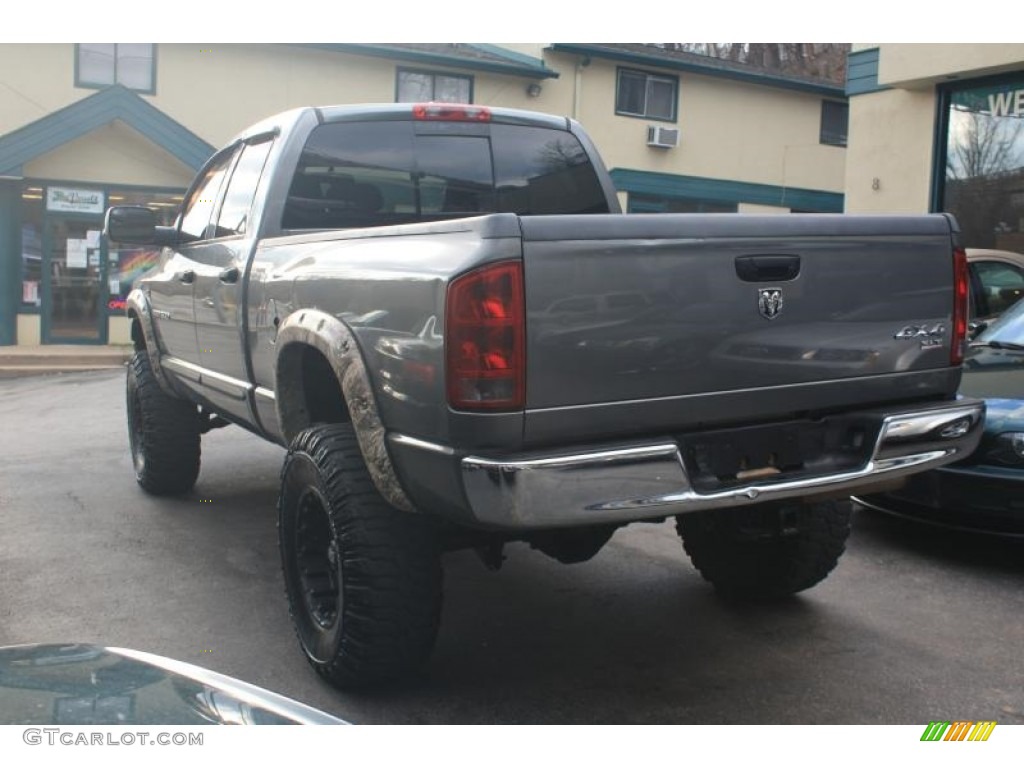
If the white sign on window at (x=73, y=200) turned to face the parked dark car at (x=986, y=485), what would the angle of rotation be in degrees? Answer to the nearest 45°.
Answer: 0° — it already faces it

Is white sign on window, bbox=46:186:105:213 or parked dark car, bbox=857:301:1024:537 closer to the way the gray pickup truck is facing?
the white sign on window

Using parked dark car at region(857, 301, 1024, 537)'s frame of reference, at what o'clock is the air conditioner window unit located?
The air conditioner window unit is roughly at 4 o'clock from the parked dark car.

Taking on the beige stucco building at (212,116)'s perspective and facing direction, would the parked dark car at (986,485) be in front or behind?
in front

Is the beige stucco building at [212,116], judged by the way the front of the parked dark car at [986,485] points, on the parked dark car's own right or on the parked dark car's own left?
on the parked dark car's own right

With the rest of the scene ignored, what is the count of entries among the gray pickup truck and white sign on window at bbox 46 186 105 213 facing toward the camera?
1

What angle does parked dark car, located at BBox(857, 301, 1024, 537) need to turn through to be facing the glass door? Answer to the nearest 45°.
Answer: approximately 90° to its right

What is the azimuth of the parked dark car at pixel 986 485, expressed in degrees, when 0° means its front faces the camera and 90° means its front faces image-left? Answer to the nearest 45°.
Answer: approximately 45°
